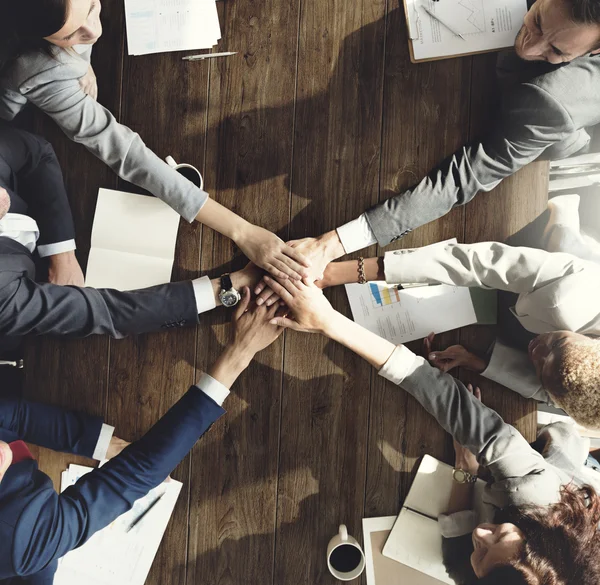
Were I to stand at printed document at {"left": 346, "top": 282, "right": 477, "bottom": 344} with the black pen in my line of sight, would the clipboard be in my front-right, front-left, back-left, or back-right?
back-right

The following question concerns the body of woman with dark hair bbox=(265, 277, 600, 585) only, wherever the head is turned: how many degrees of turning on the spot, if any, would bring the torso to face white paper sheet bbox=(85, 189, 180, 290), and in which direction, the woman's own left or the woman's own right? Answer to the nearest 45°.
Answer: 0° — they already face it

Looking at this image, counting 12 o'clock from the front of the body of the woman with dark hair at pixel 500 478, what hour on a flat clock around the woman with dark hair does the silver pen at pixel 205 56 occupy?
The silver pen is roughly at 1 o'clock from the woman with dark hair.

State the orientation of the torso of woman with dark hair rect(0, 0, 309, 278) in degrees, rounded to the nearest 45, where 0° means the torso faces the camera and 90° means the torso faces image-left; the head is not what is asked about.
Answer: approximately 270°

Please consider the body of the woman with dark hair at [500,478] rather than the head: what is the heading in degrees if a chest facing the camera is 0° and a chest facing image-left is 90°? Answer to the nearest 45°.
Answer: approximately 90°
